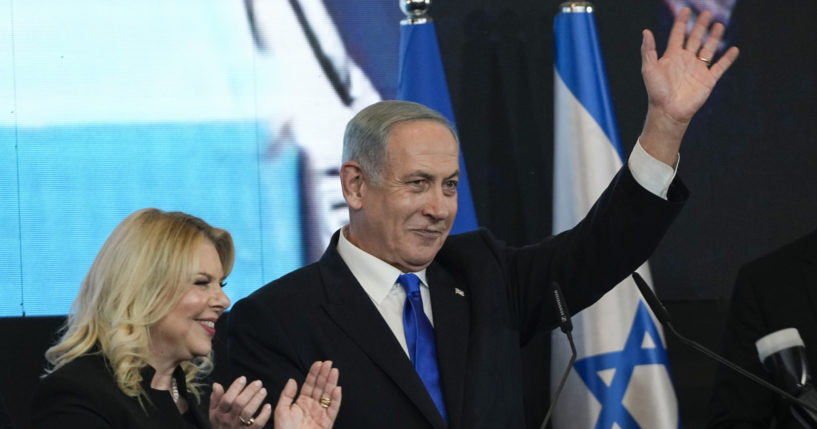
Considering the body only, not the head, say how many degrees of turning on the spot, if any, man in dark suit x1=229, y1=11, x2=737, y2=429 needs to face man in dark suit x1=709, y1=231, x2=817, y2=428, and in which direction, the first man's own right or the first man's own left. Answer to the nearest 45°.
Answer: approximately 90° to the first man's own left

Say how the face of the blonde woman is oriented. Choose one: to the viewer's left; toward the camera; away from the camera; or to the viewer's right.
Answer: to the viewer's right

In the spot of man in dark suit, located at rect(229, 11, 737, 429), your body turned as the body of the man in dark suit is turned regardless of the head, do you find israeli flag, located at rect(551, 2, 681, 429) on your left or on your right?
on your left

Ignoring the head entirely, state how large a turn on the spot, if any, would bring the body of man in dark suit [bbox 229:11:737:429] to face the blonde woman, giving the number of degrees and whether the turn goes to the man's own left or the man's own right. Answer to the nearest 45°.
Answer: approximately 135° to the man's own right

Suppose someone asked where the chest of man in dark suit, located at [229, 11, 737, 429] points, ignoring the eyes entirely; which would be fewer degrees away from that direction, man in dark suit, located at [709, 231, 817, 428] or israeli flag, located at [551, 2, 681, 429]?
the man in dark suit

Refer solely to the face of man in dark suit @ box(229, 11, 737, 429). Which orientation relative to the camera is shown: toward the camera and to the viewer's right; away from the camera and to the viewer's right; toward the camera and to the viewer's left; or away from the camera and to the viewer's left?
toward the camera and to the viewer's right
